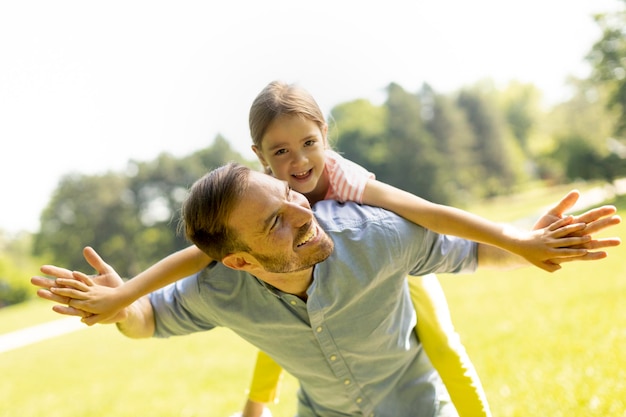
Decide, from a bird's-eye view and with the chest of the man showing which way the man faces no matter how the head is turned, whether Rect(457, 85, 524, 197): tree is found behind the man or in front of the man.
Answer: behind

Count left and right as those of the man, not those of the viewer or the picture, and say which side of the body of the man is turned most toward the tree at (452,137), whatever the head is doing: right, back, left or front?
back

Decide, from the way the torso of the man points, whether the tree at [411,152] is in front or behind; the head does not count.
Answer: behind

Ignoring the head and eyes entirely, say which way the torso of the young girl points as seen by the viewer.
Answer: toward the camera

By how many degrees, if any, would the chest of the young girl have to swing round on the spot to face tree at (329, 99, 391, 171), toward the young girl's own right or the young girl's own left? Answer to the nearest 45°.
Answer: approximately 180°

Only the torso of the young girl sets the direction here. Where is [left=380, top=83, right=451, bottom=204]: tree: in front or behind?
behind

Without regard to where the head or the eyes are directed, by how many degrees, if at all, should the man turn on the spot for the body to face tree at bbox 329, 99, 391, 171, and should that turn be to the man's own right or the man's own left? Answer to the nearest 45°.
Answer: approximately 180°
